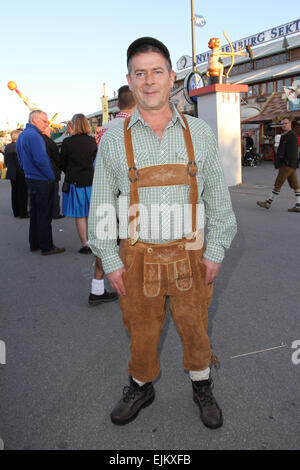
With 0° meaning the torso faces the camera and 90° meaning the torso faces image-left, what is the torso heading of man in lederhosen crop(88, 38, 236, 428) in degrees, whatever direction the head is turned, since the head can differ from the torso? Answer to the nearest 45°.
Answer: approximately 0°

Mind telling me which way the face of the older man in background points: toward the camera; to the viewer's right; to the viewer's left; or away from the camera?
to the viewer's right

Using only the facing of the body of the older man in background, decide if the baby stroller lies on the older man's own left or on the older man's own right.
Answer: on the older man's own left

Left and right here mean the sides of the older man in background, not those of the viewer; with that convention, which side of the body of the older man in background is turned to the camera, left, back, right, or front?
right

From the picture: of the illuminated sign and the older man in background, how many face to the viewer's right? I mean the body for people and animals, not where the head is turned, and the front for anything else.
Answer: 1

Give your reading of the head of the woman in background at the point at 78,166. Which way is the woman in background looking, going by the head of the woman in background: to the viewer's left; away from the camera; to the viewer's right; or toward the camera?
away from the camera

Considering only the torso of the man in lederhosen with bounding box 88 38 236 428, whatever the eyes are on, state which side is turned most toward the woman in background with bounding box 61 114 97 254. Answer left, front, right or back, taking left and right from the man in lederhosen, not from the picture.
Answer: back

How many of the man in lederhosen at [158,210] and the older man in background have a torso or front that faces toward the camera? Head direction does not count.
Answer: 1

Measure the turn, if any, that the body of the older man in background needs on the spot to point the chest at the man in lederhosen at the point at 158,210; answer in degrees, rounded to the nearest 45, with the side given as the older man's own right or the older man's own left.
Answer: approximately 90° to the older man's own right
